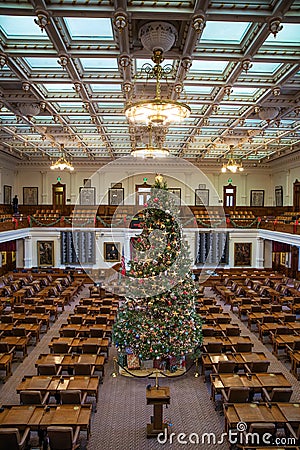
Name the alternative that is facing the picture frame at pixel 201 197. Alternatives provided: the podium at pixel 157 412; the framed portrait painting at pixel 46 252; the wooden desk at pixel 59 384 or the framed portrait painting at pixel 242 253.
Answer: the podium

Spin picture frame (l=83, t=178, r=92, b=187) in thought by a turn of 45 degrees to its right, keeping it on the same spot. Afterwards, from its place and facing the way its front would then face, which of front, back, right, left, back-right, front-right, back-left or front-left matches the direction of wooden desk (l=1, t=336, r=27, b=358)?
front-left

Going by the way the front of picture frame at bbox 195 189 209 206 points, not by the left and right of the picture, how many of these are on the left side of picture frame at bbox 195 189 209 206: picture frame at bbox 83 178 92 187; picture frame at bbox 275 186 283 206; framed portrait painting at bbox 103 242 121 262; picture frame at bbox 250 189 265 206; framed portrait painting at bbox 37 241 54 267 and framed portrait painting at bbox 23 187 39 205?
2

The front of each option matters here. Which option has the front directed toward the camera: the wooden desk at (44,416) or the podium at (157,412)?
the wooden desk

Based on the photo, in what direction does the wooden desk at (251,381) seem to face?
toward the camera

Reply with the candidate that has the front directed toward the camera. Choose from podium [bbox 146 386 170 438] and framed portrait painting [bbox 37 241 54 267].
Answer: the framed portrait painting

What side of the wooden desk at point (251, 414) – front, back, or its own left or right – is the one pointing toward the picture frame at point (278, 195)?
back

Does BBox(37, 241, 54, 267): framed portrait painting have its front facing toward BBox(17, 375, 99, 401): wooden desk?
yes

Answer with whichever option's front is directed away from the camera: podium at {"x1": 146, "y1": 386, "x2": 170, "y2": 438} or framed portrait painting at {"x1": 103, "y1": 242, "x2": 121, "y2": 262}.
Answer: the podium

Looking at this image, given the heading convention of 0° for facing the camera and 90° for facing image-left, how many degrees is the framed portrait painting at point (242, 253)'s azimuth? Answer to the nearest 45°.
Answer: approximately 0°

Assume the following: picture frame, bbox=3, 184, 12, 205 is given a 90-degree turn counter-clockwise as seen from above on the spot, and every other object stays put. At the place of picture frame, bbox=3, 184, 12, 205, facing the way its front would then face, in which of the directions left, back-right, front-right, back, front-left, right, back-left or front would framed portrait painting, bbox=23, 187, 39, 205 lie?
front

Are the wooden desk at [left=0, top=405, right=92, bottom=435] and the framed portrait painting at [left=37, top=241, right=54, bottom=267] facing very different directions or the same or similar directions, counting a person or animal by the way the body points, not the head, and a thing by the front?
same or similar directions

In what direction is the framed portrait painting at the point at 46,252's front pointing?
toward the camera
